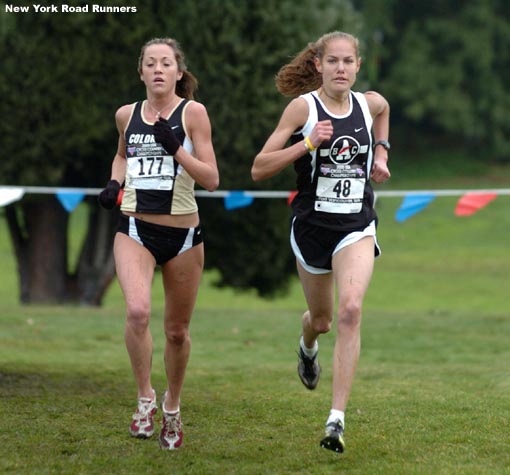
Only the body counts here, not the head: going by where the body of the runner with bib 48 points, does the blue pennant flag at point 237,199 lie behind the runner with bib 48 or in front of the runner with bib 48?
behind

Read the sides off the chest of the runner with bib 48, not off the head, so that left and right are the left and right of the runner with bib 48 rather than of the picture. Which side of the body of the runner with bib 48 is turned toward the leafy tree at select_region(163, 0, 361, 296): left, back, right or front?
back

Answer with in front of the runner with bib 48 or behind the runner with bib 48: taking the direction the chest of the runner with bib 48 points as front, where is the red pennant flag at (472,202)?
behind

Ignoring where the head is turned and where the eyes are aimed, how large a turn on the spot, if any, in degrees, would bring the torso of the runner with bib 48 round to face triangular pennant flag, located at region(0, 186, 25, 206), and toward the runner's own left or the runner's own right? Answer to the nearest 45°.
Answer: approximately 135° to the runner's own right

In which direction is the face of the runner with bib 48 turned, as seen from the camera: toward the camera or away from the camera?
toward the camera

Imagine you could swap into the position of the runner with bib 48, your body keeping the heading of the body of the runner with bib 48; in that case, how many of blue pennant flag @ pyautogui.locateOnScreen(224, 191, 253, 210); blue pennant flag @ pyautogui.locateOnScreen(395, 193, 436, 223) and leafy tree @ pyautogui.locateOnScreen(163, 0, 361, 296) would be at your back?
3

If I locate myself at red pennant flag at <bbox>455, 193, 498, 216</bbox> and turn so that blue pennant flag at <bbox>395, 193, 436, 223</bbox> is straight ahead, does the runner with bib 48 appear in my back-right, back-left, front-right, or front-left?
front-left

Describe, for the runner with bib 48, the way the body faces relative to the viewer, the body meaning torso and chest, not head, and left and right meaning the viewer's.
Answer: facing the viewer

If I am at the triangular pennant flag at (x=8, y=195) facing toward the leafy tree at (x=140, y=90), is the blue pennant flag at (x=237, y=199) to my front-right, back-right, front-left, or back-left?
front-right
